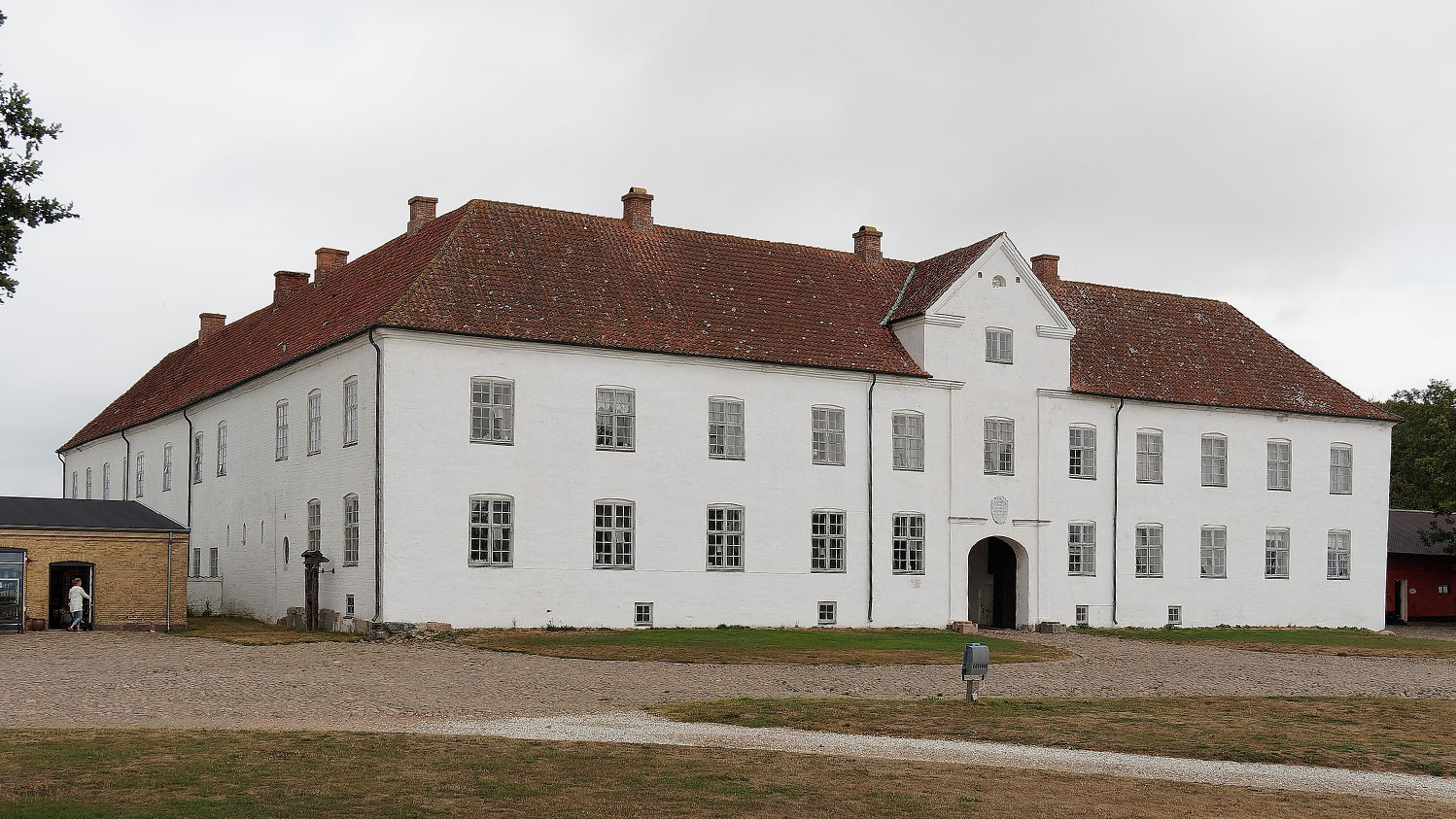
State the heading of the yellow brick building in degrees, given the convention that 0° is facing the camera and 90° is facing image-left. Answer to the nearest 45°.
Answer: approximately 0°

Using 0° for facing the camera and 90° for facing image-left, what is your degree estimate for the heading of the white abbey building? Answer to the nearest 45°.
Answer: approximately 315°
